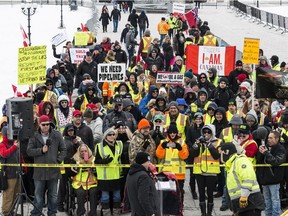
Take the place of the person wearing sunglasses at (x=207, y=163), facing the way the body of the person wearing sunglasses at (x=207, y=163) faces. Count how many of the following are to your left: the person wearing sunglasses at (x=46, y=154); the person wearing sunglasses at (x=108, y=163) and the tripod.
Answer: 0

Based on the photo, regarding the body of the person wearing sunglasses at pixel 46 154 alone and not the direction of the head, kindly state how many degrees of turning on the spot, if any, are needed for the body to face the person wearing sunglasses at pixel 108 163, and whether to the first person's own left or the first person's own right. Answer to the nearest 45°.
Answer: approximately 90° to the first person's own left

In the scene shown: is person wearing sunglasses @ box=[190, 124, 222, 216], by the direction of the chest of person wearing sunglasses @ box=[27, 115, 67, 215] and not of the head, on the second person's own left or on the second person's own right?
on the second person's own left

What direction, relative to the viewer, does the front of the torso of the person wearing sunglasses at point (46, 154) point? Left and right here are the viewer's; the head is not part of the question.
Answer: facing the viewer

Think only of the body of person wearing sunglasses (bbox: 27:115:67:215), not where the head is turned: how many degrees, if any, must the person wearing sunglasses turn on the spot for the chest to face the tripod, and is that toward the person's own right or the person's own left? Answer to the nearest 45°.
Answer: approximately 45° to the person's own right

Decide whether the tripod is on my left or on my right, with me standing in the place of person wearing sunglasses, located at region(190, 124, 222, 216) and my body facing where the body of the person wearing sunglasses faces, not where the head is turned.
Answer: on my right

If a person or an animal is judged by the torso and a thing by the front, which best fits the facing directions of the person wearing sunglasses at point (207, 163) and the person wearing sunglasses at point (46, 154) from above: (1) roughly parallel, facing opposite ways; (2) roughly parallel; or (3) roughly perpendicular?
roughly parallel

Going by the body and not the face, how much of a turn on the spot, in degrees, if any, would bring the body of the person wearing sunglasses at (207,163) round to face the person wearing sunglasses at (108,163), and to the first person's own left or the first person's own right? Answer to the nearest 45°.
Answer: approximately 90° to the first person's own right

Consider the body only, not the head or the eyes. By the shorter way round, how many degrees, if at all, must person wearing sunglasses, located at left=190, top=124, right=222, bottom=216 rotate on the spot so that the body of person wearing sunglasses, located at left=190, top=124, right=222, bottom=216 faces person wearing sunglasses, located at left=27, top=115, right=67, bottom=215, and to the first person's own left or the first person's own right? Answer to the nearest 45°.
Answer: approximately 90° to the first person's own right

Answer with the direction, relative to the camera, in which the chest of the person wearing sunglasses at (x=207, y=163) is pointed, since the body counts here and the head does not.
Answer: toward the camera

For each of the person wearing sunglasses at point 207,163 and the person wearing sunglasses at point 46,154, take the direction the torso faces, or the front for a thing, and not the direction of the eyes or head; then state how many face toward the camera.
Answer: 2
